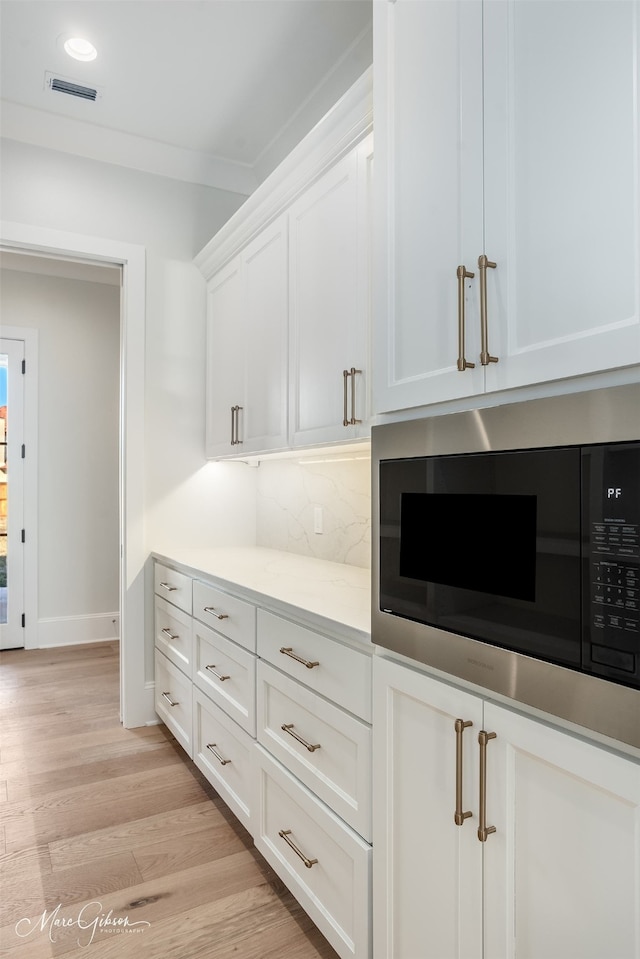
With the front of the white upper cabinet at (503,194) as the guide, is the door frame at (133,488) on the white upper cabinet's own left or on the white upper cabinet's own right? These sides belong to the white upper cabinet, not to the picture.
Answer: on the white upper cabinet's own right

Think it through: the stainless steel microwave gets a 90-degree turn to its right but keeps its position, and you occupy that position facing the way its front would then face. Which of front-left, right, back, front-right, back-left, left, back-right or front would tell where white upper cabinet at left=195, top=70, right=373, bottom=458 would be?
front

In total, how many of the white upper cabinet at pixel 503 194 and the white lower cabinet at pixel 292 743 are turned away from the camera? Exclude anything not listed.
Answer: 0

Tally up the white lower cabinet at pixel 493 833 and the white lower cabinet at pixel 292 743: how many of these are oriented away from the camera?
0

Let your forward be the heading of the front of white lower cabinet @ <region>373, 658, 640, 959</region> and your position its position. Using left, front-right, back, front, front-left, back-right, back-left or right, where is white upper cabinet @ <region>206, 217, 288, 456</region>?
right

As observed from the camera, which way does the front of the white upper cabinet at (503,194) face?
facing the viewer and to the left of the viewer

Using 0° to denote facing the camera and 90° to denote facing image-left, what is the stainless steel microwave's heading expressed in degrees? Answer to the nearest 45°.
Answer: approximately 45°

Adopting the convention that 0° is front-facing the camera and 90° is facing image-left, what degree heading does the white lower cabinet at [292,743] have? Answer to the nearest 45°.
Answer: approximately 45°

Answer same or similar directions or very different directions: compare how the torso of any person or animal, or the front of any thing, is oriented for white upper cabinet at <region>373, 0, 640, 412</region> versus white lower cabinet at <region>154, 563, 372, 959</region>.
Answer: same or similar directions

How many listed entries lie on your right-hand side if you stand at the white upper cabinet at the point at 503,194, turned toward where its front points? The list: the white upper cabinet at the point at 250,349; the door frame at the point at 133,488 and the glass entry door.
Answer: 3

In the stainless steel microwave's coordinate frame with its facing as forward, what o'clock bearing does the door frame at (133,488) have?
The door frame is roughly at 3 o'clock from the stainless steel microwave.

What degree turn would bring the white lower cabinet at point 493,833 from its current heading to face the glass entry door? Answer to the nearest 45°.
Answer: approximately 90° to its right
